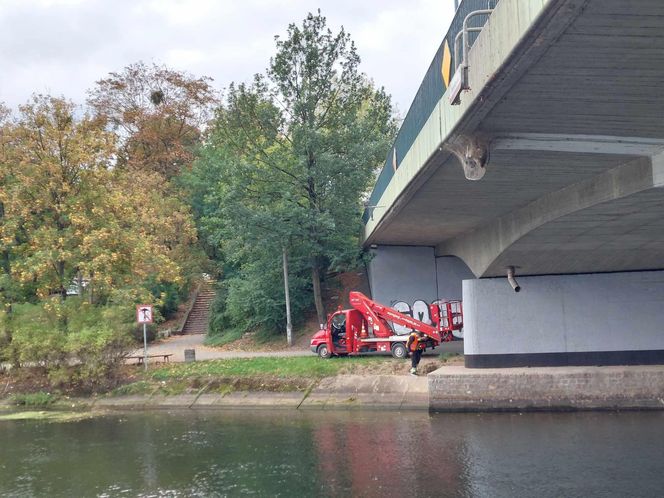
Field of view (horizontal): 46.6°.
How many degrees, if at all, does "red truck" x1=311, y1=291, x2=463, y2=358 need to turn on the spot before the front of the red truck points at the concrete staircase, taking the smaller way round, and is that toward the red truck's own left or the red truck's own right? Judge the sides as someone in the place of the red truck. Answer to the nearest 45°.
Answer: approximately 45° to the red truck's own right

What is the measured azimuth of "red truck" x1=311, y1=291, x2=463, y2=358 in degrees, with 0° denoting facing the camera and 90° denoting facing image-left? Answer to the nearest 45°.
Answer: approximately 90°

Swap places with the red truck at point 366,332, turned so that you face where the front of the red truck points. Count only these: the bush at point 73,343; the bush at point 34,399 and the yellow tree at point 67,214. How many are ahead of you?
3

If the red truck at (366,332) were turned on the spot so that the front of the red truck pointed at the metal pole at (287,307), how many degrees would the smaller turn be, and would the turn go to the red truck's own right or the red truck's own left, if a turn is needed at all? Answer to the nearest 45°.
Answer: approximately 45° to the red truck's own right

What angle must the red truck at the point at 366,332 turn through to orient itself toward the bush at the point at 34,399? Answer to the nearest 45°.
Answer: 0° — it already faces it

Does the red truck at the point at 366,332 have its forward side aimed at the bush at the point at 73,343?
yes

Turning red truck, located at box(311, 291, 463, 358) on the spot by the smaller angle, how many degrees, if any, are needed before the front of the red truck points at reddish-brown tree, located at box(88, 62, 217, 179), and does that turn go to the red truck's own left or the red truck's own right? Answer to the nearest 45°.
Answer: approximately 45° to the red truck's own right

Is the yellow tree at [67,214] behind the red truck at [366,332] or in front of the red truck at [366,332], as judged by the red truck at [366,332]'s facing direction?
in front

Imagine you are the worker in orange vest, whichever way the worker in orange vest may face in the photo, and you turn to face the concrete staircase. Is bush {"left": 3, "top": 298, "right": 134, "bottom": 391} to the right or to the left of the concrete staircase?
left

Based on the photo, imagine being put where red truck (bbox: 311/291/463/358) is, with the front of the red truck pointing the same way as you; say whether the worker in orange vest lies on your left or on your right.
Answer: on your left

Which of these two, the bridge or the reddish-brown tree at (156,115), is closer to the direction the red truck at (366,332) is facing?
the reddish-brown tree
